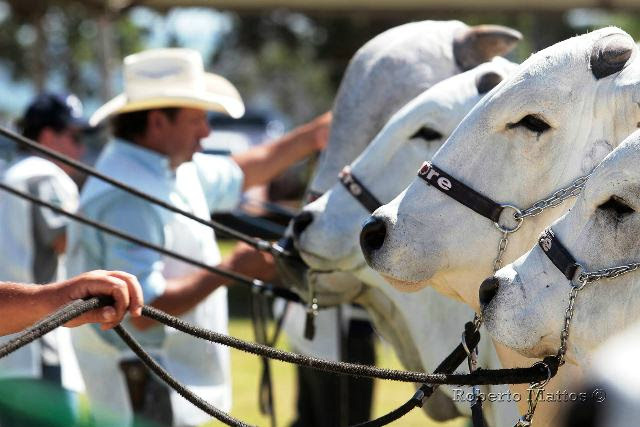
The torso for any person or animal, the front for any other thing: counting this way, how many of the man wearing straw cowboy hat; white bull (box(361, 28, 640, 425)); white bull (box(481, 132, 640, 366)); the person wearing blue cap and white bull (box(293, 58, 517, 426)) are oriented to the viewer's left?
3

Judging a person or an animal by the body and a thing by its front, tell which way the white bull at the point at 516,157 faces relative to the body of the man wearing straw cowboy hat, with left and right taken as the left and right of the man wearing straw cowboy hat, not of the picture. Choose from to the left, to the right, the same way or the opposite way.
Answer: the opposite way

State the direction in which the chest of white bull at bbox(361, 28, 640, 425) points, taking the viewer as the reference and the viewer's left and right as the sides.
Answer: facing to the left of the viewer

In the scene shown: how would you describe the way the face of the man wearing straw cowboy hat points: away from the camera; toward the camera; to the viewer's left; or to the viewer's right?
to the viewer's right

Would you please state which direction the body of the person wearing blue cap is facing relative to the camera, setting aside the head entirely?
to the viewer's right

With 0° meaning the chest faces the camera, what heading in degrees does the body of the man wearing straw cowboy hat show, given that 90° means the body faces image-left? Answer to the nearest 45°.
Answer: approximately 270°

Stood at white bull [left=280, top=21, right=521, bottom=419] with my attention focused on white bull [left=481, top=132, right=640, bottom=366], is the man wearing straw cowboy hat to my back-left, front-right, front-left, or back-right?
back-right

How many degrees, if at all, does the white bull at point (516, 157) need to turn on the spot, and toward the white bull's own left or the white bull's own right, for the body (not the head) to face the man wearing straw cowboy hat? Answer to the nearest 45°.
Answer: approximately 45° to the white bull's own right

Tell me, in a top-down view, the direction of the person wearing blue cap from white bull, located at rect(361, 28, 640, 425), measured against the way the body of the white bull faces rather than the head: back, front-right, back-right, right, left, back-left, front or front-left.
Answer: front-right

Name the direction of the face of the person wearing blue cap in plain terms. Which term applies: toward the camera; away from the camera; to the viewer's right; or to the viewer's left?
to the viewer's right

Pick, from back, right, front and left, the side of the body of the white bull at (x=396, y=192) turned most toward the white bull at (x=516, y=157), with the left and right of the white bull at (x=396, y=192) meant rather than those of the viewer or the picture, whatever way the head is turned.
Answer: left

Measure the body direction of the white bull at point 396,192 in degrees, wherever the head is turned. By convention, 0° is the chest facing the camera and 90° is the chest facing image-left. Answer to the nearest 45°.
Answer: approximately 90°
